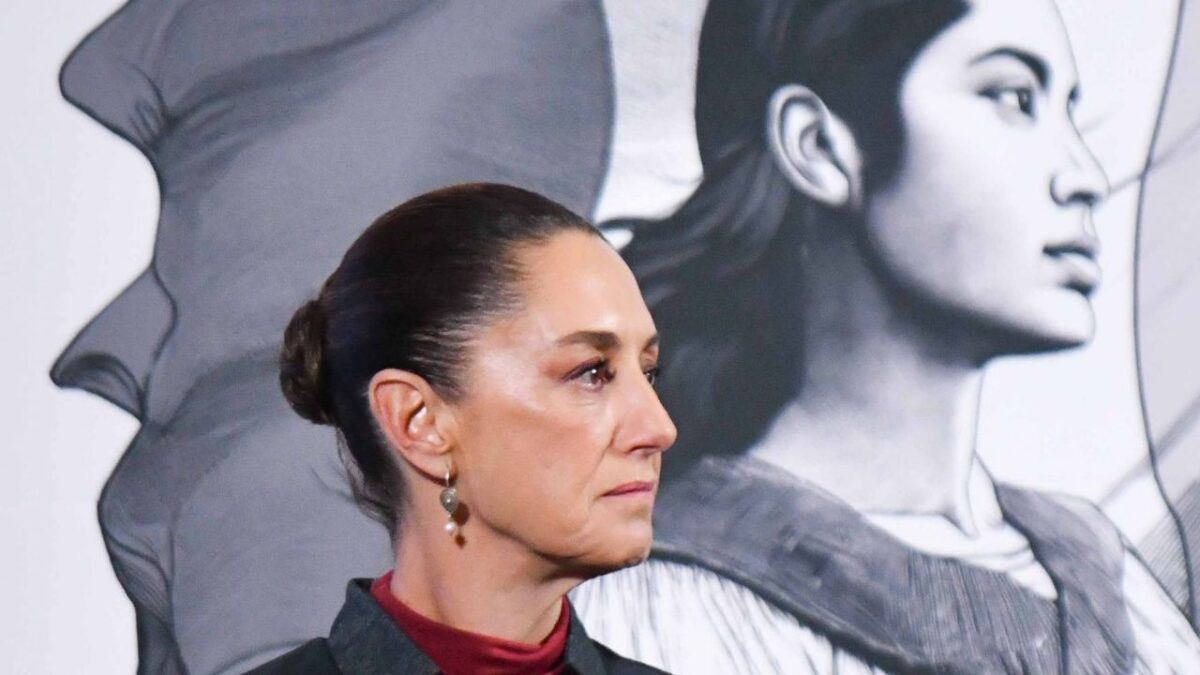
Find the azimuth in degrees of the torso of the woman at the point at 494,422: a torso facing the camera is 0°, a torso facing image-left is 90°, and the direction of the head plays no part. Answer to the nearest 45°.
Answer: approximately 315°

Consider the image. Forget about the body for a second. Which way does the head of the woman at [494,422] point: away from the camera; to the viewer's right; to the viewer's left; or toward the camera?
to the viewer's right
